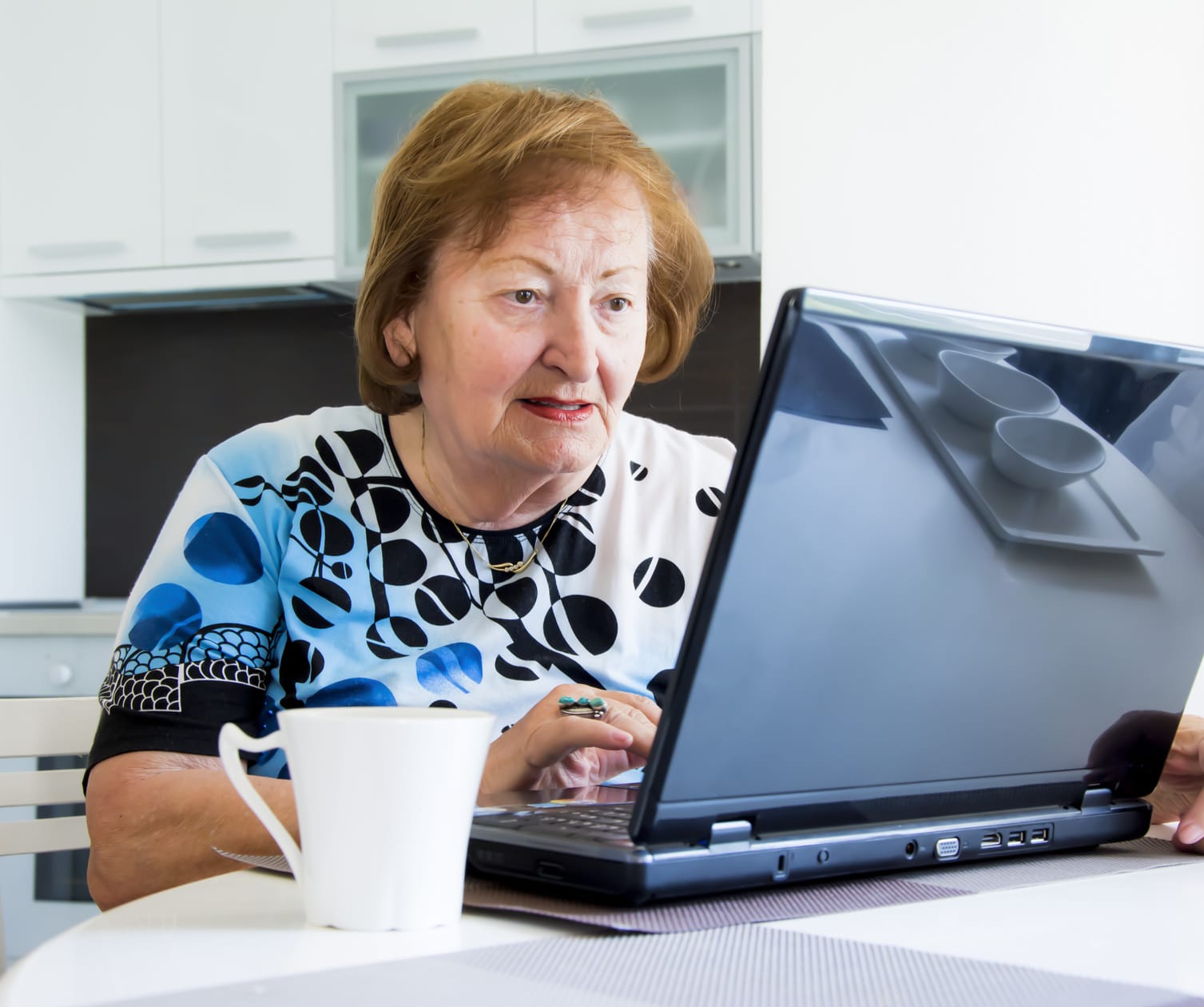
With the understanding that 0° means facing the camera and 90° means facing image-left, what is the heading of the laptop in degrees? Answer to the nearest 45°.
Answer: approximately 135°

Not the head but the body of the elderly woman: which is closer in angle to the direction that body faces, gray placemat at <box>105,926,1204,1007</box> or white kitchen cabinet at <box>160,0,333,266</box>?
the gray placemat

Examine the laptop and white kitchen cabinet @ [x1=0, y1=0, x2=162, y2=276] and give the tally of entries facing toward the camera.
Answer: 1

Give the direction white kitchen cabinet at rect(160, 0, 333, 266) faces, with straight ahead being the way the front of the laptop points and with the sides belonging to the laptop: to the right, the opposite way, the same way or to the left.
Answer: the opposite way

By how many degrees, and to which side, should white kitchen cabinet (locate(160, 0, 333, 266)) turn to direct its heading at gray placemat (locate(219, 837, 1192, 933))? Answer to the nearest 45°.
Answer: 0° — it already faces it

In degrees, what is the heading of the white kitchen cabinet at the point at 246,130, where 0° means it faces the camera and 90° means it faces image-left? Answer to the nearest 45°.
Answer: approximately 0°

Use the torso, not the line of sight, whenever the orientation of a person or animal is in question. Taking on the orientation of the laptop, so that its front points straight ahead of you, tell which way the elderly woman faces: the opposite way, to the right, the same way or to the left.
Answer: the opposite way

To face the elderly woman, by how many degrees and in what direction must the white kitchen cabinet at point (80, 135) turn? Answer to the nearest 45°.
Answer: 0° — it already faces them

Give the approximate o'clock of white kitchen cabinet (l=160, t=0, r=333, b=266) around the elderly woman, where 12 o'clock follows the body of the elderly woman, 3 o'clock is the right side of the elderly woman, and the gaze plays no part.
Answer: The white kitchen cabinet is roughly at 7 o'clock from the elderly woman.

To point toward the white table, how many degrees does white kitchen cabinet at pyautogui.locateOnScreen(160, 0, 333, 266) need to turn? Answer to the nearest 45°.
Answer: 0° — it already faces it

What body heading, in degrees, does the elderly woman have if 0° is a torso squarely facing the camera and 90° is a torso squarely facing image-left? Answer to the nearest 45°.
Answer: approximately 315°
